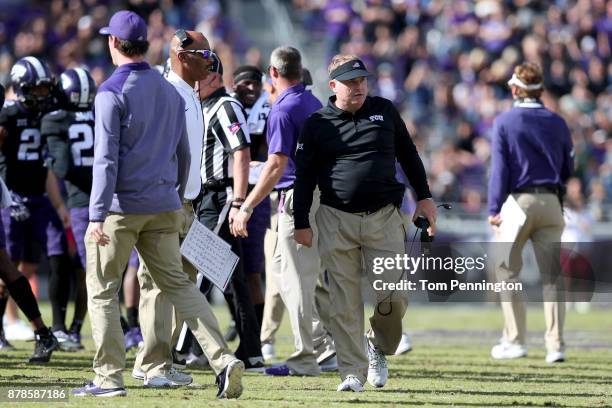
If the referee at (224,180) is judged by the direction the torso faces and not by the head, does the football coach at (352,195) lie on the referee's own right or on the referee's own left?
on the referee's own left

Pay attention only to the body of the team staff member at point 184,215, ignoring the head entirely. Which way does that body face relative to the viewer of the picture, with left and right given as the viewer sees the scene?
facing to the right of the viewer

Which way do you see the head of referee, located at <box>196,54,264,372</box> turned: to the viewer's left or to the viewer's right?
to the viewer's left

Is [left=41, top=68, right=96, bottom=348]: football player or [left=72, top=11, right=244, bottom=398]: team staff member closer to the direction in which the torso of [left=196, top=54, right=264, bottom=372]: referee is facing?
the team staff member

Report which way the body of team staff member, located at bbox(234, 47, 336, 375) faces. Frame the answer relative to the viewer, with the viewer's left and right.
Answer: facing away from the viewer and to the left of the viewer

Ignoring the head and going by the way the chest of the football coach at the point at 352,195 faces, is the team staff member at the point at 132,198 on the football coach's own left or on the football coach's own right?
on the football coach's own right

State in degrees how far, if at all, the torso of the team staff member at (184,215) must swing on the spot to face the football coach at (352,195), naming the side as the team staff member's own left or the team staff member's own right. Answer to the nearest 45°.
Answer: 0° — they already face them
